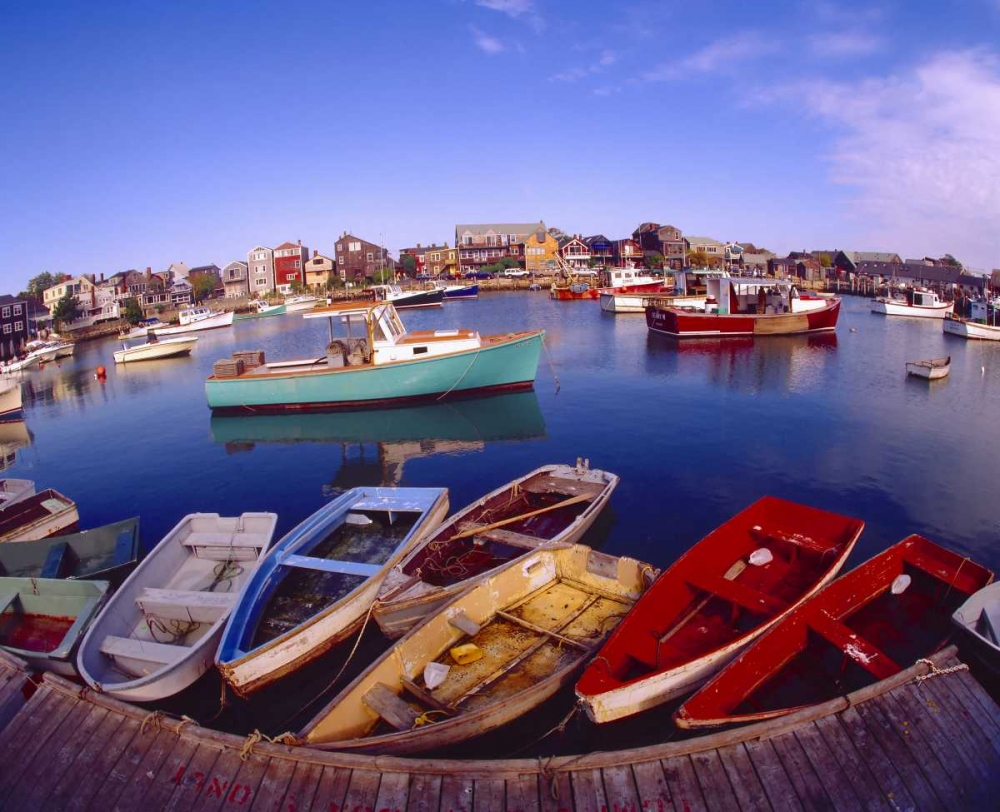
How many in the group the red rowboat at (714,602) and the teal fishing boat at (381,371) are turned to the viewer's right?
1

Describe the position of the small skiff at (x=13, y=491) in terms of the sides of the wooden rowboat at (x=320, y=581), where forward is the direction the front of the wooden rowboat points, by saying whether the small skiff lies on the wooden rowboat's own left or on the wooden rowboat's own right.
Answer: on the wooden rowboat's own right

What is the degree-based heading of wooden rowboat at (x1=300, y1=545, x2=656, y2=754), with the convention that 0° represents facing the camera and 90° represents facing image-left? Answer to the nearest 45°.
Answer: approximately 45°

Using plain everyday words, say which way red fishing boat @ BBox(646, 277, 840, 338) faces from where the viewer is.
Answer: facing away from the viewer and to the right of the viewer

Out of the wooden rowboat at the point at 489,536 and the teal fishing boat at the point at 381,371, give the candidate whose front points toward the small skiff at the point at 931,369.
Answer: the teal fishing boat

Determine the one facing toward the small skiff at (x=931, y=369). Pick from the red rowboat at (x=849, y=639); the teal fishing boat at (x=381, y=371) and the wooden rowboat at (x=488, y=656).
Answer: the teal fishing boat

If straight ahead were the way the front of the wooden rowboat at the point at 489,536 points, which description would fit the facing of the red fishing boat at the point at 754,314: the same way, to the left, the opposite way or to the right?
the opposite way

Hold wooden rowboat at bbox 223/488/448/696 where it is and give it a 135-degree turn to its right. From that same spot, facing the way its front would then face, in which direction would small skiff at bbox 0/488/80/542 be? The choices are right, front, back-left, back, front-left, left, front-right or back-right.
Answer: front-left

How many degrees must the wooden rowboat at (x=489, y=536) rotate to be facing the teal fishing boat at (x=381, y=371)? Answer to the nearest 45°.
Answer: approximately 135° to its right

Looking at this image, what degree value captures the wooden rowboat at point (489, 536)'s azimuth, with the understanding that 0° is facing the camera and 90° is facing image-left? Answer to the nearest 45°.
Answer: approximately 45°

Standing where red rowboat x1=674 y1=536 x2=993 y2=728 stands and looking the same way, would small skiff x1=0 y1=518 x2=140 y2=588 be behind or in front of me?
in front

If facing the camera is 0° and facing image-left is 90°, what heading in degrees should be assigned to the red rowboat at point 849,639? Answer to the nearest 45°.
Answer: approximately 45°

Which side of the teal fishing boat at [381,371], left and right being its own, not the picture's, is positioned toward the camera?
right

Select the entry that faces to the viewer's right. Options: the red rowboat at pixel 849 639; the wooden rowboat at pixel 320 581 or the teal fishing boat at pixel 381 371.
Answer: the teal fishing boat
